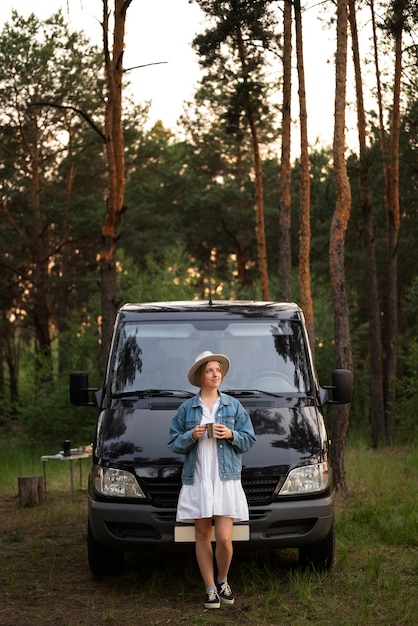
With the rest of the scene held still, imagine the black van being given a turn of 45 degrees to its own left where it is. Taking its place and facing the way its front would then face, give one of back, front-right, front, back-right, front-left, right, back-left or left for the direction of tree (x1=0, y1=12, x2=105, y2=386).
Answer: back-left

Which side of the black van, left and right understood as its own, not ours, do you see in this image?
front

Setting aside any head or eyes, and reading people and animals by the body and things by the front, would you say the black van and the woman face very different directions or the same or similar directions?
same or similar directions

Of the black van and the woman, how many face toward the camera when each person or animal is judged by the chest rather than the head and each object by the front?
2

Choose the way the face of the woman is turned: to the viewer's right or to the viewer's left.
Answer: to the viewer's right

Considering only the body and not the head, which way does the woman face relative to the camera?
toward the camera

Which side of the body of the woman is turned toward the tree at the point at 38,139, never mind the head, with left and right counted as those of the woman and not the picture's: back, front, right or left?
back

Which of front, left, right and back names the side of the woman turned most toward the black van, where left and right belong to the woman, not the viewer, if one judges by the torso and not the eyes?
back

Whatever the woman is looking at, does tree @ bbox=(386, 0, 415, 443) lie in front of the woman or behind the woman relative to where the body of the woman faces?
behind
